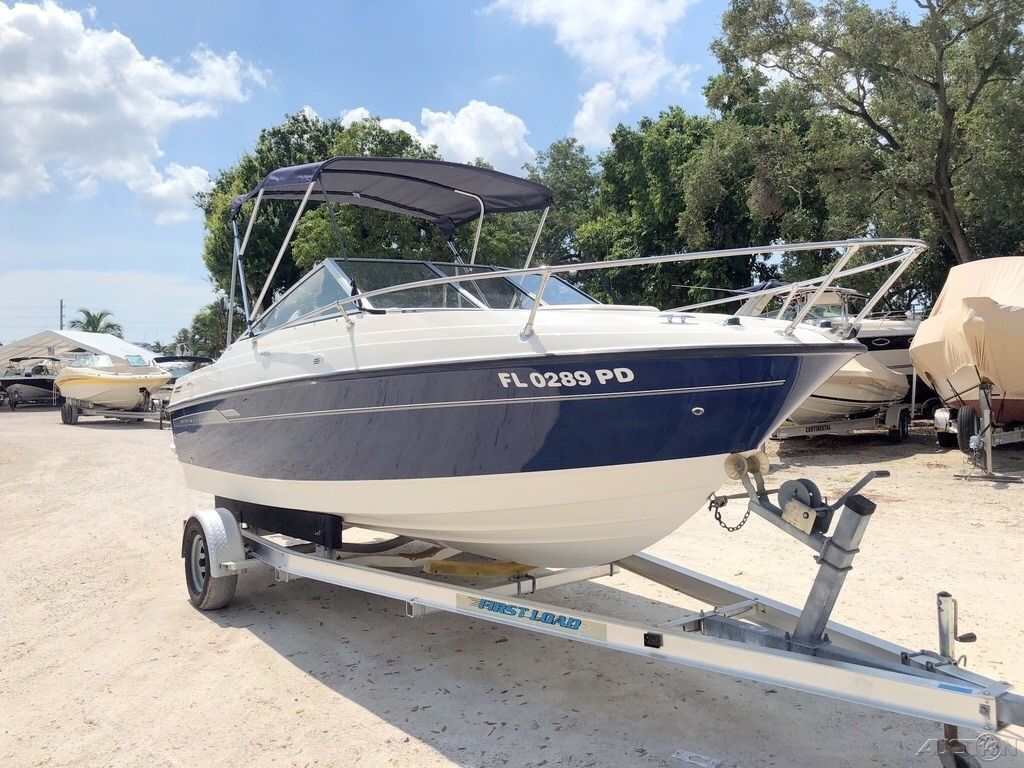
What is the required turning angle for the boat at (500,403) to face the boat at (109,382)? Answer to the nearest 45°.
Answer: approximately 180°

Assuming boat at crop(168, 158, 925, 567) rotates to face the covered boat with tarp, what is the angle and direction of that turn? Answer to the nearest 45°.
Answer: approximately 90° to its left

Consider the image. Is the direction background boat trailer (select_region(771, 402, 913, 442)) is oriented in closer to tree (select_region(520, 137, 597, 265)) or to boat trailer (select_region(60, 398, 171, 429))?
the boat trailer
